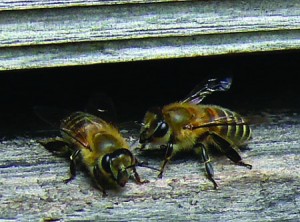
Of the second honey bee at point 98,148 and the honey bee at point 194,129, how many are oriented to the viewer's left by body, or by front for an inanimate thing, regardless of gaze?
1

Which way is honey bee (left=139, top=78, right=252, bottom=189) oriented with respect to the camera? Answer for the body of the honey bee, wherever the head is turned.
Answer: to the viewer's left

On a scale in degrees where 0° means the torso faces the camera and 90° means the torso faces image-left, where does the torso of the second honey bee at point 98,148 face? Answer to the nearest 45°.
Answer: approximately 315°
